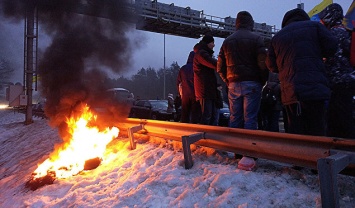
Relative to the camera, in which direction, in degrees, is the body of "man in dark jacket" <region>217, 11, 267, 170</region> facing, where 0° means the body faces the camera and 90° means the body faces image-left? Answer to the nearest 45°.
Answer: approximately 180°

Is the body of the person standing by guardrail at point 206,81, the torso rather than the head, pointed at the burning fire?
no

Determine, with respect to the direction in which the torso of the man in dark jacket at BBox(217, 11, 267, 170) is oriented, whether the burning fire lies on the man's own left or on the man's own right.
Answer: on the man's own left

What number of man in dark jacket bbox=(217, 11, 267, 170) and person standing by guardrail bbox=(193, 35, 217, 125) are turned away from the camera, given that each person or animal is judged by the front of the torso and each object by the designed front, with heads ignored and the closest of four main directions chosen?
1

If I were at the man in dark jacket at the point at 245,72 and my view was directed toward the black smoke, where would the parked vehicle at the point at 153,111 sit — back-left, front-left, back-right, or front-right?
front-right

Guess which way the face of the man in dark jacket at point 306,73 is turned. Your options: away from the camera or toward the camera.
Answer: away from the camera

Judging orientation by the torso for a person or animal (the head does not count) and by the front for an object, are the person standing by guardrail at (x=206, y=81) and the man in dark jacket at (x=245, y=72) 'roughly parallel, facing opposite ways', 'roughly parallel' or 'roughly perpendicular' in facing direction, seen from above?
roughly perpendicular

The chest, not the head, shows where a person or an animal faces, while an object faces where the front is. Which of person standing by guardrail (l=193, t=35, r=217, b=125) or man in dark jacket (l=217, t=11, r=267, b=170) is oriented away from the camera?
the man in dark jacket

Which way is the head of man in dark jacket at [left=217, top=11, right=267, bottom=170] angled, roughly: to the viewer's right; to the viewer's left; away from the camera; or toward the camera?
away from the camera

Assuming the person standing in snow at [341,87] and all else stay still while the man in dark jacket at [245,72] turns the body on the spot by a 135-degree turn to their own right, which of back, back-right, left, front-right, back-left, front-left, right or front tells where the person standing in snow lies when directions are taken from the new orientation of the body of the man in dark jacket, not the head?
front-left
